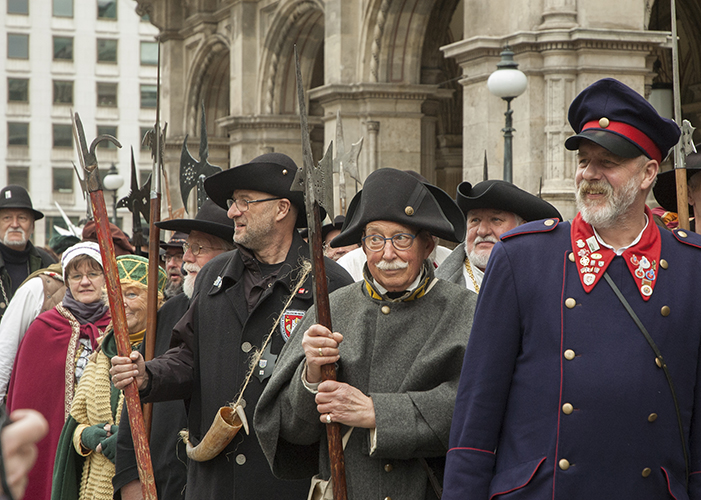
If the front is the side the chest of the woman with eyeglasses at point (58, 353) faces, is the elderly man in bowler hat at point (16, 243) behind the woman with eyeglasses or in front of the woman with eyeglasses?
behind

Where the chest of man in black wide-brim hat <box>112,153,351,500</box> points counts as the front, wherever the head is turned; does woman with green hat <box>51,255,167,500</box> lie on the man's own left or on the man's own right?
on the man's own right

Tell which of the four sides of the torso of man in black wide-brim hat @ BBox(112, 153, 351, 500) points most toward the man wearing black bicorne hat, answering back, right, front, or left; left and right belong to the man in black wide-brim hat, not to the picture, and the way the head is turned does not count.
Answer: left

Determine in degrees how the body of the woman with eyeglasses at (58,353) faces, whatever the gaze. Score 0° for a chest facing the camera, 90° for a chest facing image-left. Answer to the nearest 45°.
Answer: approximately 315°

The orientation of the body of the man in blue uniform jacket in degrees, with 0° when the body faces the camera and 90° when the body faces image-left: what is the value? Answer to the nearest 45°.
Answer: approximately 0°
